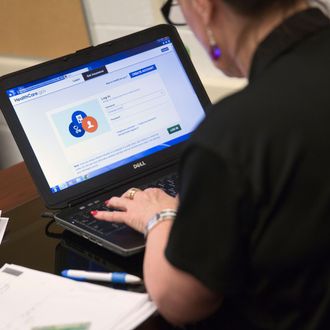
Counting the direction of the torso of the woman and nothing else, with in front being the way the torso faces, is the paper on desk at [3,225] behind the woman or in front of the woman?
in front

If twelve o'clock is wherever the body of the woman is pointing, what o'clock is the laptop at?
The laptop is roughly at 1 o'clock from the woman.

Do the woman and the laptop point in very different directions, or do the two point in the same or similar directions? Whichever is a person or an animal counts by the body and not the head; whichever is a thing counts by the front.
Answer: very different directions

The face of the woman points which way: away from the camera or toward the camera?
away from the camera

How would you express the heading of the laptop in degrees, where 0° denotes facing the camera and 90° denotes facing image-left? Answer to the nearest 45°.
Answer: approximately 315°

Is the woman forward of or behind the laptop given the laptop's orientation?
forward

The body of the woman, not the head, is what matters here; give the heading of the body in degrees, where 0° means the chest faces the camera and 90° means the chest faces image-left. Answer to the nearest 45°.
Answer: approximately 135°
